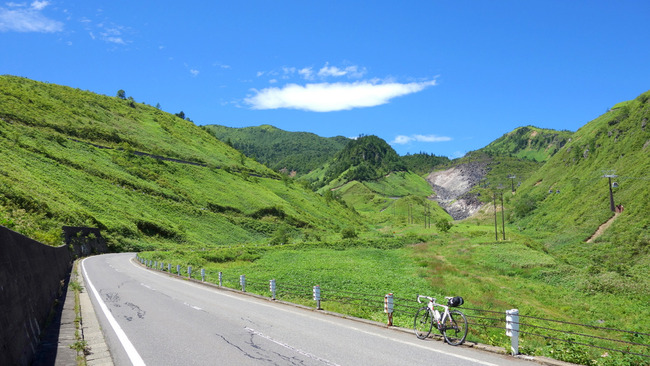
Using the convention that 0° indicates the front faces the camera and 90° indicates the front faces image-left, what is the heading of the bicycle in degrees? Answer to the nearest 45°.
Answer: approximately 135°

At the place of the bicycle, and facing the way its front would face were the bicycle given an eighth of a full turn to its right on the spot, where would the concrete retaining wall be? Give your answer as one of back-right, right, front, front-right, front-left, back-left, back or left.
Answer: back-left

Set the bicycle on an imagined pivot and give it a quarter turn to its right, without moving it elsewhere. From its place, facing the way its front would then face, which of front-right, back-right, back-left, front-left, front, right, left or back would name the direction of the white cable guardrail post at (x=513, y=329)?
right

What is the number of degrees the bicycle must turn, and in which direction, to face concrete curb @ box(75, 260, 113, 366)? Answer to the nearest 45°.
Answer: approximately 45° to its left
